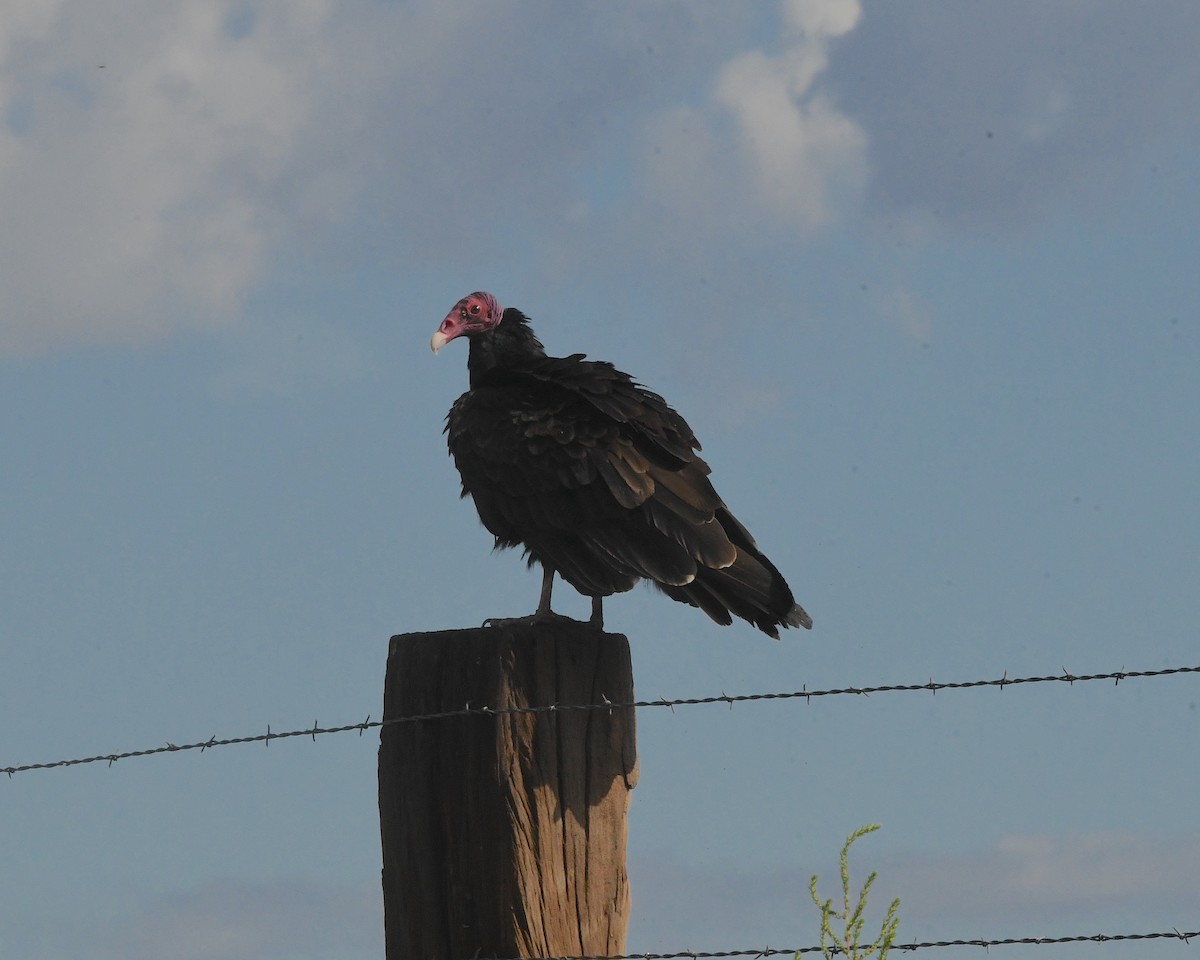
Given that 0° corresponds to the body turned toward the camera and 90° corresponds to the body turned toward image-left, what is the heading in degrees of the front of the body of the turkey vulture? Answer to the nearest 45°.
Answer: approximately 90°
